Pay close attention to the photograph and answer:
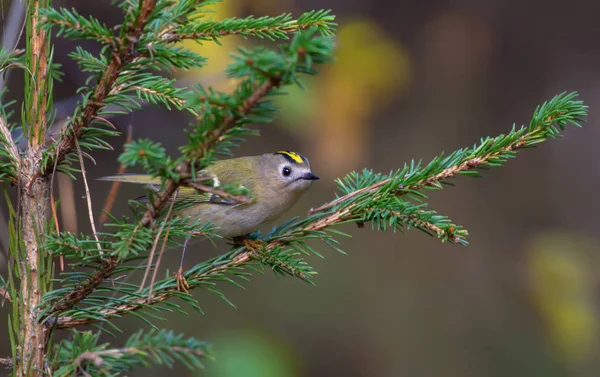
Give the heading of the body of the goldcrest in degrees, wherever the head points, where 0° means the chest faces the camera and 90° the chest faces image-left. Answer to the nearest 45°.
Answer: approximately 270°
